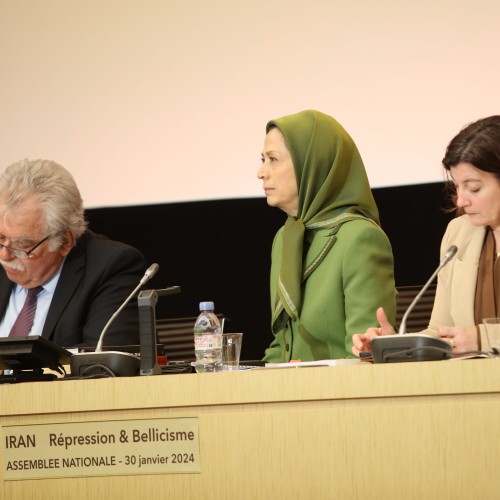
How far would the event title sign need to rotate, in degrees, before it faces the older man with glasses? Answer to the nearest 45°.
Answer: approximately 180°

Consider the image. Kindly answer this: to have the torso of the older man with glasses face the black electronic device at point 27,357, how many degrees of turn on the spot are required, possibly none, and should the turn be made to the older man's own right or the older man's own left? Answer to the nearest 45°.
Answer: approximately 45° to the older man's own left

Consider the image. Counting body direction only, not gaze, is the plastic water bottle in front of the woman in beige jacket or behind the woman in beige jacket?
in front

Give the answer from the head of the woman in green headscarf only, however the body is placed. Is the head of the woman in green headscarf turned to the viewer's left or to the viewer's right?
to the viewer's left

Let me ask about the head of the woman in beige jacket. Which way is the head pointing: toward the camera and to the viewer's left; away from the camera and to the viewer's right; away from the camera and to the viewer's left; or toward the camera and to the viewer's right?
toward the camera and to the viewer's left

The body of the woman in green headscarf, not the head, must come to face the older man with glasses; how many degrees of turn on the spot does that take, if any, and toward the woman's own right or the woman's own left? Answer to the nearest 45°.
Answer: approximately 45° to the woman's own right

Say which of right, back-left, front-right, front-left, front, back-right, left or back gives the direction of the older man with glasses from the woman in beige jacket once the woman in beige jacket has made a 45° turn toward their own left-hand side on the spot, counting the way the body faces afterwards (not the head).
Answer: right

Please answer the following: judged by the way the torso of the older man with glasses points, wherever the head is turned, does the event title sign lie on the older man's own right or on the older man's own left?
on the older man's own left

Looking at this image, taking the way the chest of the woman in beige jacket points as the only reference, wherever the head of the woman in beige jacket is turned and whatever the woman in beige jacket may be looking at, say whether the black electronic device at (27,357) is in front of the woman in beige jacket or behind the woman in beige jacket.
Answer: in front

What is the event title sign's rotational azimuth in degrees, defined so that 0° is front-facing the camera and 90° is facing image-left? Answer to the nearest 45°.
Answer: approximately 0°
